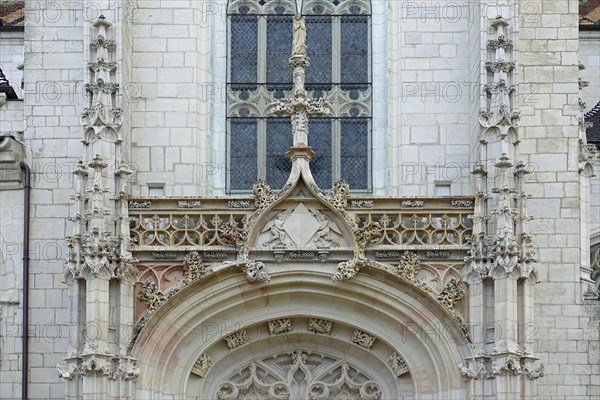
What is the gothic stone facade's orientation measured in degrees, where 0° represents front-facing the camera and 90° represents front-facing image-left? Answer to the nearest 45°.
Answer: approximately 0°
